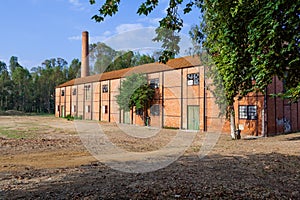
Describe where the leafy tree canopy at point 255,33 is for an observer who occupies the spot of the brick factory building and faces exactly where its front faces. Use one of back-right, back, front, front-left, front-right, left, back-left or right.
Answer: front-left

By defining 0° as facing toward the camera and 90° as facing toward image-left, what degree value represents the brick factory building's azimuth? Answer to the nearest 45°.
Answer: approximately 45°
